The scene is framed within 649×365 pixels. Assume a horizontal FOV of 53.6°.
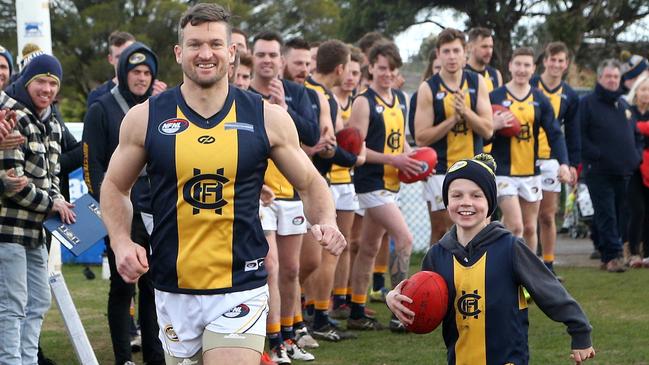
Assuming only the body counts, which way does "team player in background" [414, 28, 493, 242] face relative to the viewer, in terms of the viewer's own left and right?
facing the viewer

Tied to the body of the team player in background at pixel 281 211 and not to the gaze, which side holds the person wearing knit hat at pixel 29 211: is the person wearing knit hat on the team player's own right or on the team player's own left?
on the team player's own right

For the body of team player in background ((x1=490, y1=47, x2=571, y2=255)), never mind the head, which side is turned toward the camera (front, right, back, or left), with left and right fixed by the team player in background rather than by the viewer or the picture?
front

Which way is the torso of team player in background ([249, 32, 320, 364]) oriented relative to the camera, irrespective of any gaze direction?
toward the camera

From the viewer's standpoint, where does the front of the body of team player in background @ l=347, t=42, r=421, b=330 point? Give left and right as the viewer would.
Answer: facing the viewer and to the right of the viewer

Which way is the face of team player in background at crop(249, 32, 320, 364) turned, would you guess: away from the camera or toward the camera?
toward the camera

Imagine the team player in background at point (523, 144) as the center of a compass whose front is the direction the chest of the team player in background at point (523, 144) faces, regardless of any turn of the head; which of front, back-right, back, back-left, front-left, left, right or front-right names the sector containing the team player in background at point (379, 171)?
front-right

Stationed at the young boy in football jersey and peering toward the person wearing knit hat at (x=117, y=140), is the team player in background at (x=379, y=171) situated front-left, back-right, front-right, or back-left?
front-right

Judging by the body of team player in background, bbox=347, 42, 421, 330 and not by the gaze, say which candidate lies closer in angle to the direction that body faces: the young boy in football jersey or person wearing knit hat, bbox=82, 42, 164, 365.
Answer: the young boy in football jersey

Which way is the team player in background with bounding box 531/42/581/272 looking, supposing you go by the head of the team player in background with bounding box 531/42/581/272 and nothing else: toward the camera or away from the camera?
toward the camera

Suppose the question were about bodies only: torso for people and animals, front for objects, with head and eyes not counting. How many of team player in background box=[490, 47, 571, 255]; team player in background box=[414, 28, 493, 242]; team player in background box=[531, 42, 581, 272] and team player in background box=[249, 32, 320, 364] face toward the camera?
4

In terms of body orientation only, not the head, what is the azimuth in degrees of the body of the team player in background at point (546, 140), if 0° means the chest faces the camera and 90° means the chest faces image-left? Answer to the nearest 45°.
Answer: approximately 0°

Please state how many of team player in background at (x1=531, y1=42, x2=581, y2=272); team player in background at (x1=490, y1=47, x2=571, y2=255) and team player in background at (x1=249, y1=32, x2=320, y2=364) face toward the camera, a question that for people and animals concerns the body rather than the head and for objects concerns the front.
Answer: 3

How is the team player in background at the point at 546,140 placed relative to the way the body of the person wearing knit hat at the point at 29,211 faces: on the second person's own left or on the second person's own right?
on the second person's own left
